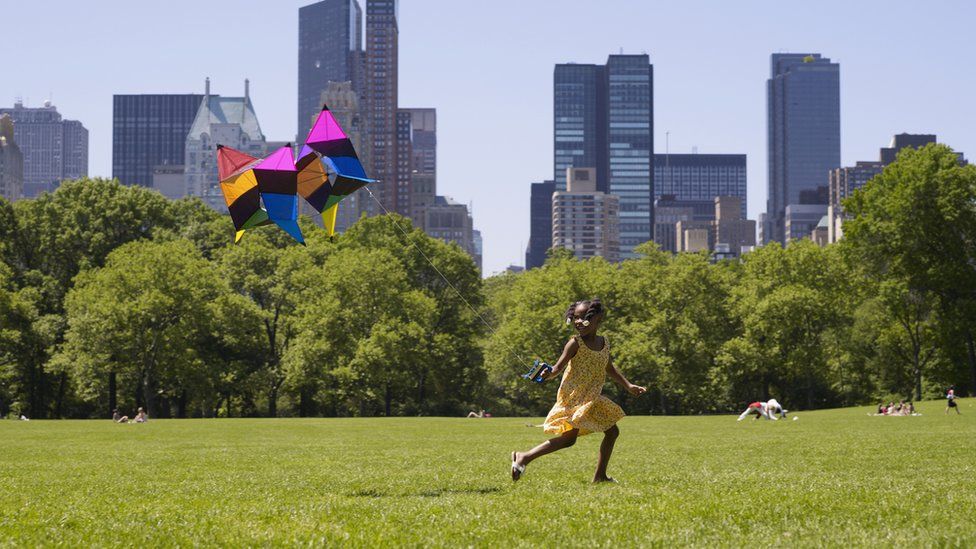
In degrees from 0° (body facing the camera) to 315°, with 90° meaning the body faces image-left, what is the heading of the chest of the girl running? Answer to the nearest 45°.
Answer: approximately 315°
